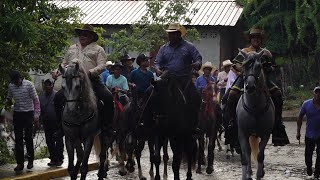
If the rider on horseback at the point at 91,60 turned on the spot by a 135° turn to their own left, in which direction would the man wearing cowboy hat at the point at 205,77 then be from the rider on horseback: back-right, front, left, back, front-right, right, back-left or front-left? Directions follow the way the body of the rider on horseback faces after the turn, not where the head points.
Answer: front

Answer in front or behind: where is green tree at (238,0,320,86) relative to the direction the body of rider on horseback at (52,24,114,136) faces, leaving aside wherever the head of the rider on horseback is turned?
behind

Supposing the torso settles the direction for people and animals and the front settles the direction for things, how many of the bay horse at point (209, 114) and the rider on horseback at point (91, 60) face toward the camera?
2

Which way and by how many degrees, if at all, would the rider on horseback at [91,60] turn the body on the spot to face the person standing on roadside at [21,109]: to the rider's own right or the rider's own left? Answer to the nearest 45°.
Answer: approximately 135° to the rider's own right

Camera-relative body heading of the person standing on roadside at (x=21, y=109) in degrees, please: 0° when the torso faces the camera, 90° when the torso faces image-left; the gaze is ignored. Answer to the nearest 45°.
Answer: approximately 45°

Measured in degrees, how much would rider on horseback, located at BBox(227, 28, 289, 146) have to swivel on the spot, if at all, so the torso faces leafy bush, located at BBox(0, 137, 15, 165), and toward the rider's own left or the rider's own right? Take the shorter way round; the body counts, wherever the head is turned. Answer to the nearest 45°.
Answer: approximately 90° to the rider's own right

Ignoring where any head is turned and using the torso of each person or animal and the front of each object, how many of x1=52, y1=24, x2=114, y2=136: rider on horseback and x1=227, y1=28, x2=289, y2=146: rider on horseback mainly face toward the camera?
2

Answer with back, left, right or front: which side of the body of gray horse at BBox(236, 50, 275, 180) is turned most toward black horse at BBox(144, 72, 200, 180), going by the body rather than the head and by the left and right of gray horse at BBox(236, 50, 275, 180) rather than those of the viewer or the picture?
right
